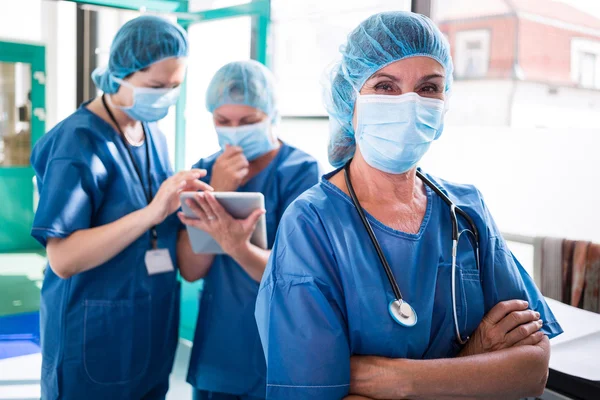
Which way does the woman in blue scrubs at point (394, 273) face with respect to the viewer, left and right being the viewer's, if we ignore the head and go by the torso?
facing the viewer and to the right of the viewer

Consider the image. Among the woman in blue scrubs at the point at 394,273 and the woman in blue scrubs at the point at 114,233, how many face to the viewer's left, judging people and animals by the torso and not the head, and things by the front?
0

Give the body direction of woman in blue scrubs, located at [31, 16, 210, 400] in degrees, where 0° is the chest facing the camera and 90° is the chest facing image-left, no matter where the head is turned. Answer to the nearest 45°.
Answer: approximately 315°

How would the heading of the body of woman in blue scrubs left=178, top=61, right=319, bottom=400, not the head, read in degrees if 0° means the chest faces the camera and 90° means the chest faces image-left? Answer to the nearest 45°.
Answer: approximately 45°

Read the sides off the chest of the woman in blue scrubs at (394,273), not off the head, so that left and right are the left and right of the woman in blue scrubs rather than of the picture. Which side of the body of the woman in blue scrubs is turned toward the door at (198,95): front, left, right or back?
back

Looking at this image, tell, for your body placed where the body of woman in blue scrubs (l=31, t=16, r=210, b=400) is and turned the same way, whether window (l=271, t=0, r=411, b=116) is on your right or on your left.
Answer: on your left

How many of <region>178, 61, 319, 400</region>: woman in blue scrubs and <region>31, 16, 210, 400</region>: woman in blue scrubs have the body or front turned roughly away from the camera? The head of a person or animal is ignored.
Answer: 0

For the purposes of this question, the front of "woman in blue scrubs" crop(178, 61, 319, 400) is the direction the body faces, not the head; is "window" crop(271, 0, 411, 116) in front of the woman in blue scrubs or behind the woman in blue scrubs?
behind

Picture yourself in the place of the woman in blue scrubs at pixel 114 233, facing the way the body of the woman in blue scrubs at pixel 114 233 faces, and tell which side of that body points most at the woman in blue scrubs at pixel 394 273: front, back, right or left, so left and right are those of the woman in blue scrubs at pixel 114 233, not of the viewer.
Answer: front

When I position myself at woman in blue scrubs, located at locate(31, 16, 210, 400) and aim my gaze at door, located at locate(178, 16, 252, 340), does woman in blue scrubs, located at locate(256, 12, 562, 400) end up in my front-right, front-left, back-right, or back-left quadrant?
back-right
